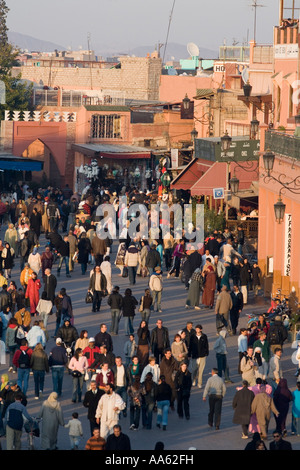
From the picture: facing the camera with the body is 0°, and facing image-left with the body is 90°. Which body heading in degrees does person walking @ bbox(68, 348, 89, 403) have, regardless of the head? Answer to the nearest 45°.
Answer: approximately 0°

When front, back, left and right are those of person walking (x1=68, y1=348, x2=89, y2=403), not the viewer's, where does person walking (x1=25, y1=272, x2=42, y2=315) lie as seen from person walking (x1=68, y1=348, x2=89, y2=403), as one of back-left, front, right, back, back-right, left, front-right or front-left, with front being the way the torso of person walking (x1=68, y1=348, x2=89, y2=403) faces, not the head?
back

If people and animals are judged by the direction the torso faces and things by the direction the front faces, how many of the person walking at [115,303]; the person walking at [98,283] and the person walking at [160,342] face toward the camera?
2

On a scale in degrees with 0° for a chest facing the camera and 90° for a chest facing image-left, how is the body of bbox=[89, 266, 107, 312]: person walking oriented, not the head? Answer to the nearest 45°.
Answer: approximately 0°

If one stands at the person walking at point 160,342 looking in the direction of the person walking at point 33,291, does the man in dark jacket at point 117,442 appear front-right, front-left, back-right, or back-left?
back-left

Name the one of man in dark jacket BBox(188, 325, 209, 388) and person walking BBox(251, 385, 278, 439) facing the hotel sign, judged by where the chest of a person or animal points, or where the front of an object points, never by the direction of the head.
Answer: the person walking
